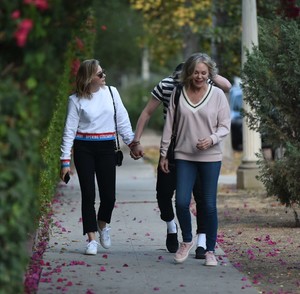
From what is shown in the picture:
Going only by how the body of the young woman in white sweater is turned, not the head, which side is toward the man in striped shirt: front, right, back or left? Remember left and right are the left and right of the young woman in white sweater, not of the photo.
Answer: left

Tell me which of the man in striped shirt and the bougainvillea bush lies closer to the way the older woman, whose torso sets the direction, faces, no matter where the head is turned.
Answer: the bougainvillea bush

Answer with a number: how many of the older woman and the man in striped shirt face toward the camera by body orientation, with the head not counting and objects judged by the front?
2

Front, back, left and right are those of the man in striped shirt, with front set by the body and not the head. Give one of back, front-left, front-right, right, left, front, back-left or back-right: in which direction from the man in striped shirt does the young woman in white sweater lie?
right

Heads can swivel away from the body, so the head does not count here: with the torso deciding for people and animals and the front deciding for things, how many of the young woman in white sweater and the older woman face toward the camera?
2
